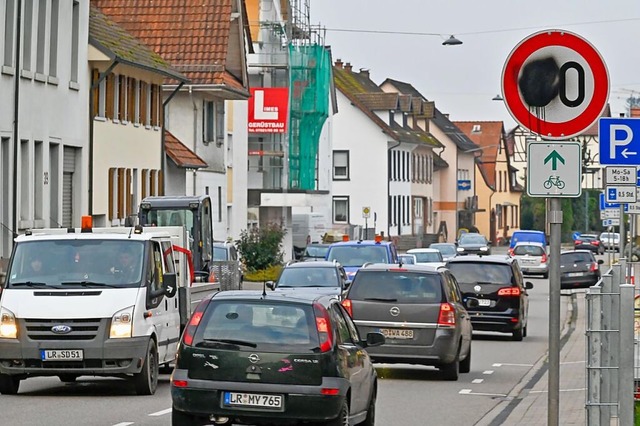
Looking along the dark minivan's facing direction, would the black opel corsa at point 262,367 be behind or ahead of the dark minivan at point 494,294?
behind

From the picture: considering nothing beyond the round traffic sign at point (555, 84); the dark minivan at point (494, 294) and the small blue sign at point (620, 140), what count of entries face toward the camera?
2

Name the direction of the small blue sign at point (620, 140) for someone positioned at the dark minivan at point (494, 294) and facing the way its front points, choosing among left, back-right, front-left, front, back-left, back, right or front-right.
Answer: back

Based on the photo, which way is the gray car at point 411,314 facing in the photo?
away from the camera

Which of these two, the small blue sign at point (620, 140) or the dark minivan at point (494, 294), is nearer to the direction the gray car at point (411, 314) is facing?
the dark minivan

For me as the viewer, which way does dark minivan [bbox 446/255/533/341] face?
facing away from the viewer

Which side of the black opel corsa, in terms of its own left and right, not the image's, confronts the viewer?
back

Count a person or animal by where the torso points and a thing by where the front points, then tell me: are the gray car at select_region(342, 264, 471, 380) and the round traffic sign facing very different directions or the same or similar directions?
very different directions

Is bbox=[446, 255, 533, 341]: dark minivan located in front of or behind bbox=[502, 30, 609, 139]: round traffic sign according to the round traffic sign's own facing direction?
behind

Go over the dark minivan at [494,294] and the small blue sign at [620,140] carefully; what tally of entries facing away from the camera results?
1

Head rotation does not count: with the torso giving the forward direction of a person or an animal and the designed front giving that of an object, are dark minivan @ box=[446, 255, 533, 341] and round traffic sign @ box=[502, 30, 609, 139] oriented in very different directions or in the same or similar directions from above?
very different directions
